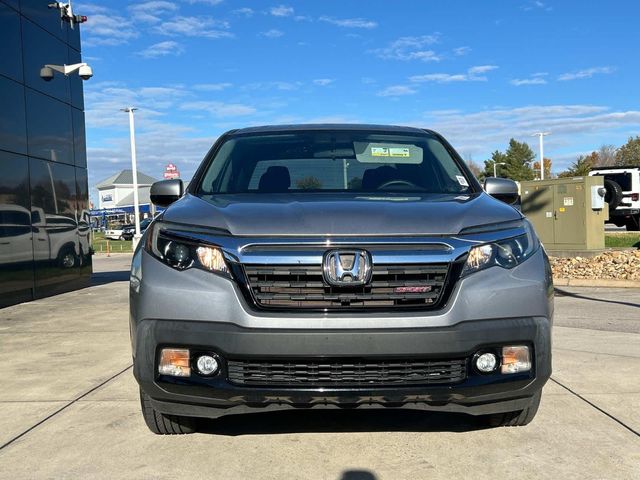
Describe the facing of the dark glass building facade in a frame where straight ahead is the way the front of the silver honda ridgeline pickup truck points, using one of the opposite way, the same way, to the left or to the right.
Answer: to the left

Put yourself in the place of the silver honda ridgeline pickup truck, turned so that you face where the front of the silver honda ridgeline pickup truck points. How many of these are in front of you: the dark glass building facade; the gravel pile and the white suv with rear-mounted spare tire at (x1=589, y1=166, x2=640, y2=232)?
0

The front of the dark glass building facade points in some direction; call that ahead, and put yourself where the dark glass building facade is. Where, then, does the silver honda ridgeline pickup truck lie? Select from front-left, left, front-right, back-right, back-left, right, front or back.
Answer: front-right

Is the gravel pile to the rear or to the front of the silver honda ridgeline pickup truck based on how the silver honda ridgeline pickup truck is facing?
to the rear

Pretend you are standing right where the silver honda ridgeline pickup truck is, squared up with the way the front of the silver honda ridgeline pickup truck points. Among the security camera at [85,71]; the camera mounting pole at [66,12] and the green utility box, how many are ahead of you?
0

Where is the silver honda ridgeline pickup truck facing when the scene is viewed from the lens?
facing the viewer

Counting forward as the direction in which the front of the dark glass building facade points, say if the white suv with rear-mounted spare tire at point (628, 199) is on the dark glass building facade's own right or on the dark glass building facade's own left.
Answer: on the dark glass building facade's own left

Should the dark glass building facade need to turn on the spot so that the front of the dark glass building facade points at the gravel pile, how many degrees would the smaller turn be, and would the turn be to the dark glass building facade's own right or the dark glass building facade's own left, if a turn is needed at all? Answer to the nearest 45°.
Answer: approximately 45° to the dark glass building facade's own left

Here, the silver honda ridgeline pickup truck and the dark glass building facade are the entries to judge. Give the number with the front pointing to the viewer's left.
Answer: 0

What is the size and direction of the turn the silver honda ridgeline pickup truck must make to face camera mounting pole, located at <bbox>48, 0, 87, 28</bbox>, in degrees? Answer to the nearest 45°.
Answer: approximately 135° to its right

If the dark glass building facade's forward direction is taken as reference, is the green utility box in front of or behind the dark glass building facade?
in front

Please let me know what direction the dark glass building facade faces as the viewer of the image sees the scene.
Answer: facing the viewer and to the right of the viewer
